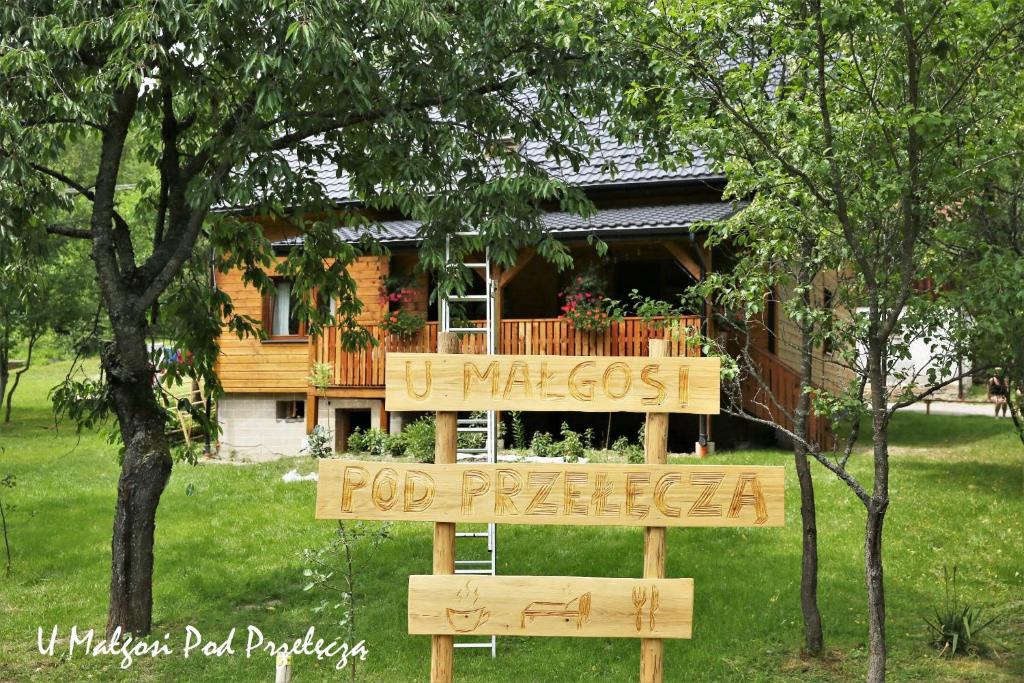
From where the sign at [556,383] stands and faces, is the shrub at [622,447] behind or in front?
behind

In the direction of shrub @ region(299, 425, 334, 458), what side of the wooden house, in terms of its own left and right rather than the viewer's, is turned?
front

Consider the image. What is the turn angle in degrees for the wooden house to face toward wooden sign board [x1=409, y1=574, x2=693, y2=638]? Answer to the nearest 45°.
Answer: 0° — it already faces it

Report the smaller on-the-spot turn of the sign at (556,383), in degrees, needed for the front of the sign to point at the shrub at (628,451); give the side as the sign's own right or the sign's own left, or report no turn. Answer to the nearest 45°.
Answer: approximately 180°

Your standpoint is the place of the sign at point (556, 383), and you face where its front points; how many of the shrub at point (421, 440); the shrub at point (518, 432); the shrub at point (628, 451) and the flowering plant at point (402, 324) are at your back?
4

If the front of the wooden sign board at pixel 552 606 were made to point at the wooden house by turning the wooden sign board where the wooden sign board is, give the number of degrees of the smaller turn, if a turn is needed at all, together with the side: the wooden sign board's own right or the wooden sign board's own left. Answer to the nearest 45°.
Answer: approximately 180°

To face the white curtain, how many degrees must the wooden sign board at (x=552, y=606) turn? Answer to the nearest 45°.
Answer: approximately 180°

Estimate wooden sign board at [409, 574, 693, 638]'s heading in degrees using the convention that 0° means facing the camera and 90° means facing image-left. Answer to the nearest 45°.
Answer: approximately 0°

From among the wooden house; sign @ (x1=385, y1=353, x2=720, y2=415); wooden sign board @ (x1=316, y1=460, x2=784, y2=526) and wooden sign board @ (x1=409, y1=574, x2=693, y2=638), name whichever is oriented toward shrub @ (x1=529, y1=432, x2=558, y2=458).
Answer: the wooden house

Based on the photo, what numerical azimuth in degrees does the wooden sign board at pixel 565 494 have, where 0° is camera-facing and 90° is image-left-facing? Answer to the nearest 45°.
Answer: approximately 0°

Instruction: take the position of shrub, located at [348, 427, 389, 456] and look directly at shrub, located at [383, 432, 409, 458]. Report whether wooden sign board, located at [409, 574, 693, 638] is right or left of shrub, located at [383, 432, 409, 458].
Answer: right

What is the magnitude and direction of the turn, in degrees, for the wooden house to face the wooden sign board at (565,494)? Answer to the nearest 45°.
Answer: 0° — it already faces it

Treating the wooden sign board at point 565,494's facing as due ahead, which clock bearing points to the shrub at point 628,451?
The shrub is roughly at 6 o'clock from the wooden sign board.
